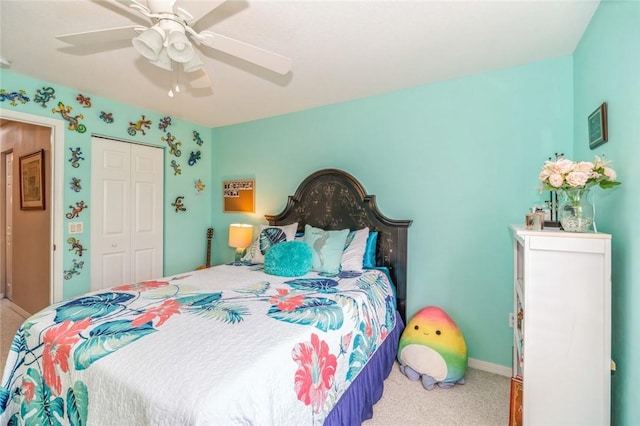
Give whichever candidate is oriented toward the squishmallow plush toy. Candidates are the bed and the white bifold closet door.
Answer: the white bifold closet door

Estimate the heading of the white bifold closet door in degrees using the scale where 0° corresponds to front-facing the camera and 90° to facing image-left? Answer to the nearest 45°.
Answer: approximately 315°

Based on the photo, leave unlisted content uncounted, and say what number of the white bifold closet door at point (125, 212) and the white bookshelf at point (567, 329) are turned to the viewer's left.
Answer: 1

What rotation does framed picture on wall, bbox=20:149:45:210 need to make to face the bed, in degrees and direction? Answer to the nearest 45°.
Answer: approximately 45° to its left

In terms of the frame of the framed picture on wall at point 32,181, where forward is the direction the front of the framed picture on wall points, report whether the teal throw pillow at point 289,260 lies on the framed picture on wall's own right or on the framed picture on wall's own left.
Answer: on the framed picture on wall's own left

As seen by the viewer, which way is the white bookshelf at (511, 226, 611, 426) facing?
to the viewer's left

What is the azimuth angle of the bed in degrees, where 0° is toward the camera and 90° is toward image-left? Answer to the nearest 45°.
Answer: approximately 45°

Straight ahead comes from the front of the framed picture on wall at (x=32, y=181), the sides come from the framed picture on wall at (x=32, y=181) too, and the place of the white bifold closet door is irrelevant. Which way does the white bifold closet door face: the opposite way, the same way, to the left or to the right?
to the left

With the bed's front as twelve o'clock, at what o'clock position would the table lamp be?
The table lamp is roughly at 5 o'clock from the bed.

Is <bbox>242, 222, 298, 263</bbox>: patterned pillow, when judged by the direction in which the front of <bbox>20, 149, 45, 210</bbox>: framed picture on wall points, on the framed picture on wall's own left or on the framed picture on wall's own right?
on the framed picture on wall's own left

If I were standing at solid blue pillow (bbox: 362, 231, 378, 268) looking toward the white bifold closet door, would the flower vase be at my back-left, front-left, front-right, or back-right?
back-left
